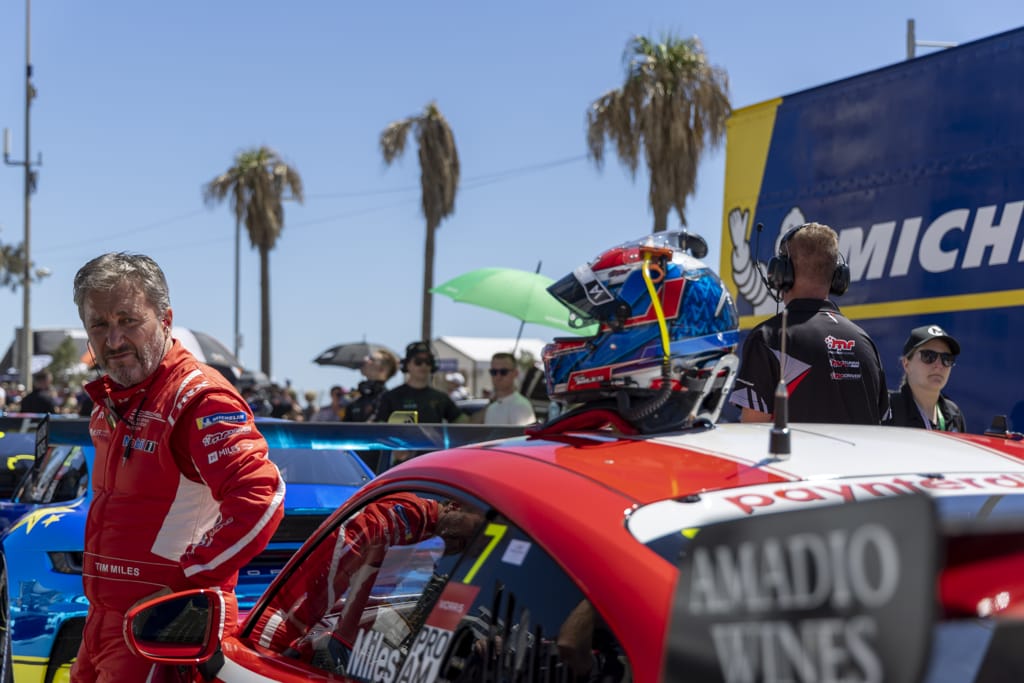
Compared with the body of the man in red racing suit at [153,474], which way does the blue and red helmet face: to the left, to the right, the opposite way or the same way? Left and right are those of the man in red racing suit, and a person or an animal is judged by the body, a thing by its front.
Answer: to the right

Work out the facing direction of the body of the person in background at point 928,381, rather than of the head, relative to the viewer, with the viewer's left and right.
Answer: facing the viewer and to the right of the viewer

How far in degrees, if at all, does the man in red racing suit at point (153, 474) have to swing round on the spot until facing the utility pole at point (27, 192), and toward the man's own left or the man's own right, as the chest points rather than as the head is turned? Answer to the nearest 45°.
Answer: approximately 135° to the man's own right

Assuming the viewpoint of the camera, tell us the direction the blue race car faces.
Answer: facing the viewer and to the left of the viewer

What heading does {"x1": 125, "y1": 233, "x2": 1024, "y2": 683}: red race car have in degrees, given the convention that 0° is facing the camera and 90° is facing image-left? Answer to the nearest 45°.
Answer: approximately 135°

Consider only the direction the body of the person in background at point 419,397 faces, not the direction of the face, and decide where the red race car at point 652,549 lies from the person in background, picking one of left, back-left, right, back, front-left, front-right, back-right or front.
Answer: front

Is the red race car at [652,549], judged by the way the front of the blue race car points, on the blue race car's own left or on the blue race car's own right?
on the blue race car's own left

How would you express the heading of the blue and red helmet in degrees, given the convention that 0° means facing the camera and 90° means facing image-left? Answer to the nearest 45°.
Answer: approximately 90°

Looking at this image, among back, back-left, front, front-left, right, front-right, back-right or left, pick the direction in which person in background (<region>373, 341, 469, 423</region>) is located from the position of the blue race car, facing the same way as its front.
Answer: back

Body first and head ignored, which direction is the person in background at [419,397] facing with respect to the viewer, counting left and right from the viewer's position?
facing the viewer

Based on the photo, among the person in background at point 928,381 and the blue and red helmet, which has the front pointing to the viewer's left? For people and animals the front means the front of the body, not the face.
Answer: the blue and red helmet

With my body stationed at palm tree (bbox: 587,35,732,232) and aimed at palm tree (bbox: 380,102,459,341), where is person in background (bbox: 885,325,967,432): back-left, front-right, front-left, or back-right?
back-left
